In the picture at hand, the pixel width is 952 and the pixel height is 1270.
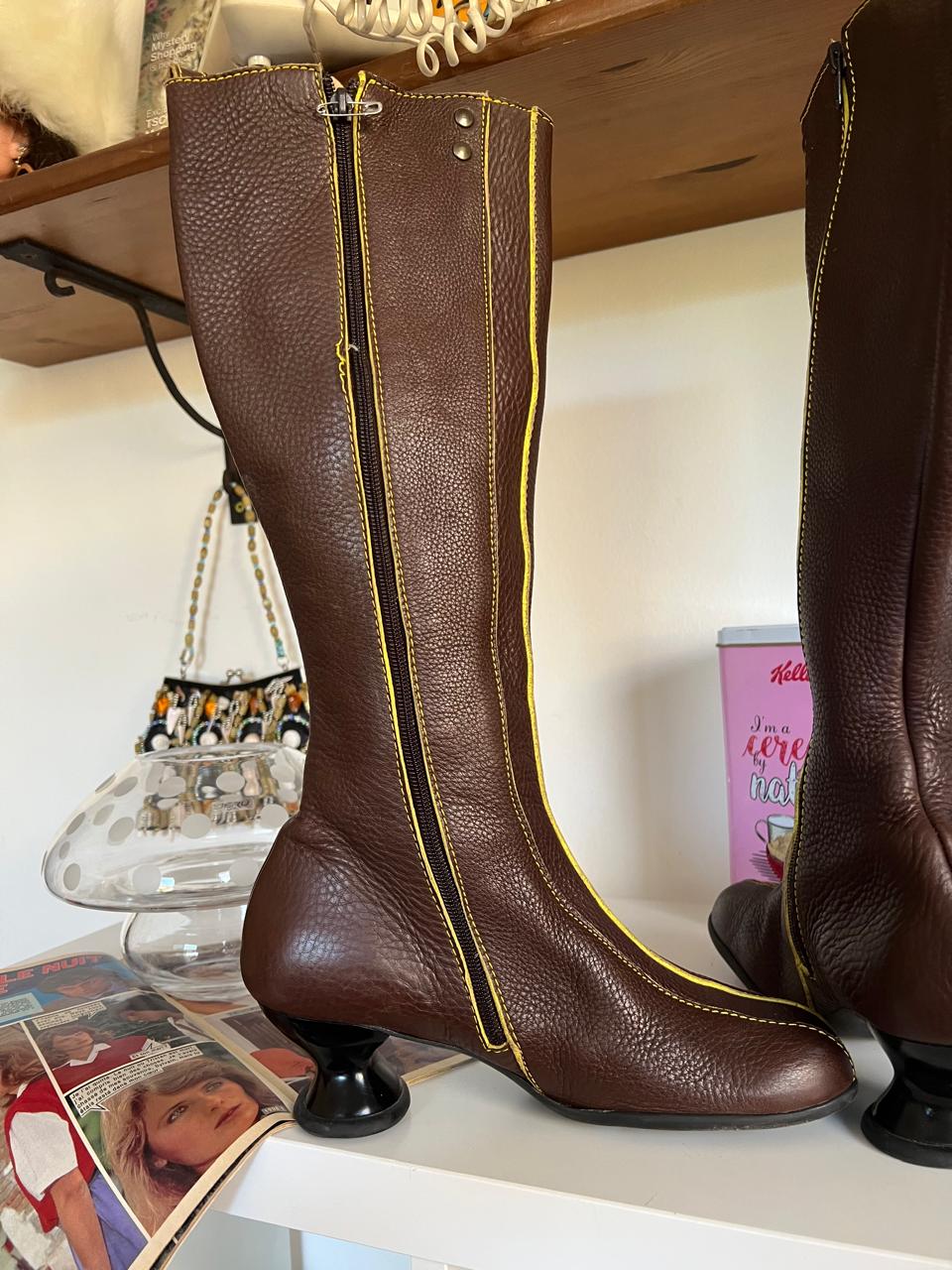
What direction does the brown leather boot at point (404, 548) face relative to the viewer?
to the viewer's right

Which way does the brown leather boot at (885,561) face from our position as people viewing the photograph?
facing away from the viewer and to the left of the viewer

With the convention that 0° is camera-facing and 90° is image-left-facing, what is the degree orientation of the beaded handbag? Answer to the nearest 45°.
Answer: approximately 0°

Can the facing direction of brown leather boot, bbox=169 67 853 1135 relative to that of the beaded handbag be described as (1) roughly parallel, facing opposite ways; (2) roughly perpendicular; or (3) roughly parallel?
roughly perpendicular

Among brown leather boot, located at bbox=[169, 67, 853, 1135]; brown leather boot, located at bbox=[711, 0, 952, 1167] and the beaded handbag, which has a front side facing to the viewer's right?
brown leather boot, located at bbox=[169, 67, 853, 1135]
